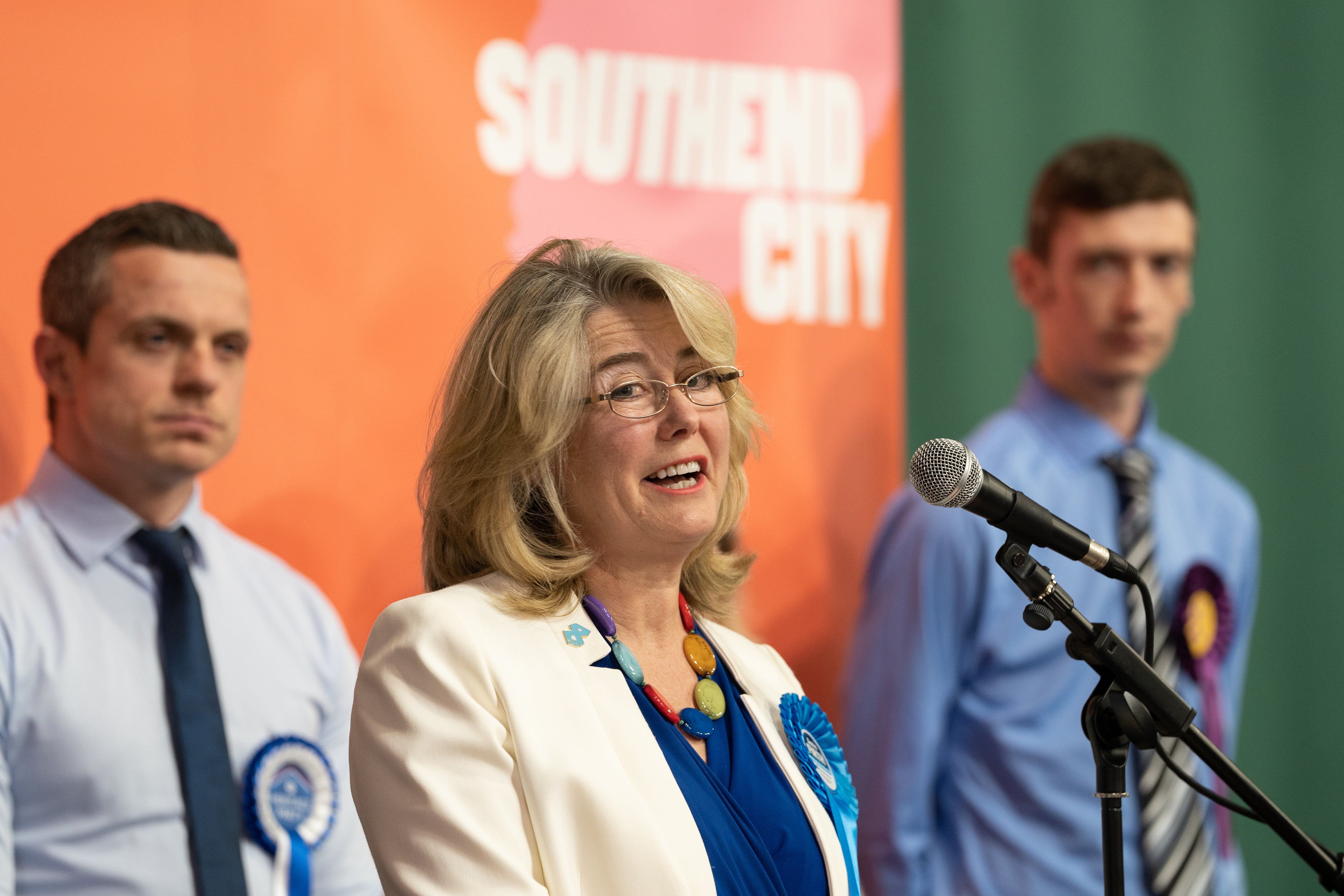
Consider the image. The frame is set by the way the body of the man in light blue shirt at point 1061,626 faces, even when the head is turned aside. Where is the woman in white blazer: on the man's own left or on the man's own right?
on the man's own right

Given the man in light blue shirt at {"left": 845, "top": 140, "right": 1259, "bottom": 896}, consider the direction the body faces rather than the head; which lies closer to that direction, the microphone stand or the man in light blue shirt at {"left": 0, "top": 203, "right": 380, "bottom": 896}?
the microphone stand

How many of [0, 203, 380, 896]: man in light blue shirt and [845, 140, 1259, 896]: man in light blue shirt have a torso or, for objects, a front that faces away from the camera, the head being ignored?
0

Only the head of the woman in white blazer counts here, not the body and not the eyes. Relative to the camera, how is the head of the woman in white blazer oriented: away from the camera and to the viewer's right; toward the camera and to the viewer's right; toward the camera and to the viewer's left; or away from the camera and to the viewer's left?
toward the camera and to the viewer's right

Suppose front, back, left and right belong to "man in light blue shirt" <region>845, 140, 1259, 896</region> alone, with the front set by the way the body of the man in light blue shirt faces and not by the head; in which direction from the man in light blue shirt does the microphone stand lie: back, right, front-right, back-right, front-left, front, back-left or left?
front-right

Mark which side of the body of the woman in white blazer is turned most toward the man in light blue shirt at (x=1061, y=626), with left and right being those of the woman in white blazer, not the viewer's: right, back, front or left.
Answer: left

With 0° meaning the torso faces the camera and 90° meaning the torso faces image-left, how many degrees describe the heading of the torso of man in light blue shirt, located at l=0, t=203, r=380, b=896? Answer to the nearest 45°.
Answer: approximately 315°

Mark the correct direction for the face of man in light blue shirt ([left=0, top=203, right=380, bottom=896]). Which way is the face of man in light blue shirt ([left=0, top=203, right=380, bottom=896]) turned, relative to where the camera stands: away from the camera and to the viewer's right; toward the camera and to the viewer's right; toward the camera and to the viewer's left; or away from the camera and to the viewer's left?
toward the camera and to the viewer's right

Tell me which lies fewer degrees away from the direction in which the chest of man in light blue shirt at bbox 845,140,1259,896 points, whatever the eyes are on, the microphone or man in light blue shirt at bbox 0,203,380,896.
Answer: the microphone

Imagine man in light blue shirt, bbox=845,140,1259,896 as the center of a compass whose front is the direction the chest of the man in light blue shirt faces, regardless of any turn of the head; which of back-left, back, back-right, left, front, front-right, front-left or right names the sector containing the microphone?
front-right

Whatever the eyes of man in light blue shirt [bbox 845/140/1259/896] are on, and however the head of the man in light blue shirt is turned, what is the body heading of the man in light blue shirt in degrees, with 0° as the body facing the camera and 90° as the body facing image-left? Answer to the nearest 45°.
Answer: approximately 315°

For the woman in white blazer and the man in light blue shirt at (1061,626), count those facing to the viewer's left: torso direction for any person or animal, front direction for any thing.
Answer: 0

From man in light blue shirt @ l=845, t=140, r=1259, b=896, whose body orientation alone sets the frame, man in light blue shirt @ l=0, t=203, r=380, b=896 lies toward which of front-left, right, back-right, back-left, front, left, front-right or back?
right

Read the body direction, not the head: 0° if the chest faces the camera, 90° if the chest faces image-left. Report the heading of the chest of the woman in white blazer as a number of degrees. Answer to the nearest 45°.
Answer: approximately 315°
